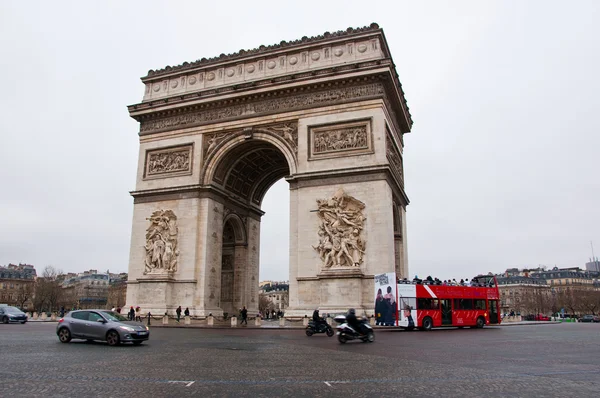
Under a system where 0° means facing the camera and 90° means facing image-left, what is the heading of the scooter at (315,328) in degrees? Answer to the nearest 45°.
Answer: approximately 270°

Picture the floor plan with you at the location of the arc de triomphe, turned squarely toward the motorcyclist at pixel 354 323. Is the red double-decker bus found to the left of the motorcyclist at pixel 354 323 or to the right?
left

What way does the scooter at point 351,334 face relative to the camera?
to the viewer's right

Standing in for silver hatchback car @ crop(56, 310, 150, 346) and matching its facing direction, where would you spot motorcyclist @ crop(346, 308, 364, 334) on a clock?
The motorcyclist is roughly at 11 o'clock from the silver hatchback car.

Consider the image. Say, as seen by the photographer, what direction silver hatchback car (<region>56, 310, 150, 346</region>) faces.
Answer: facing the viewer and to the right of the viewer

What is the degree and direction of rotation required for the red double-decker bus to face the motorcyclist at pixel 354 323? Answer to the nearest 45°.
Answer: approximately 135° to its right

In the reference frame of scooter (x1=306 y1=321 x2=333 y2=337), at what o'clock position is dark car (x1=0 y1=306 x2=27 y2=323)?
The dark car is roughly at 7 o'clock from the scooter.

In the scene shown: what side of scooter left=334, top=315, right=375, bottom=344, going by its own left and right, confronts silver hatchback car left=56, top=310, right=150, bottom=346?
back

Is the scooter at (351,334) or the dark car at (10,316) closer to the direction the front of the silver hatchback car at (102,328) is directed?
the scooter

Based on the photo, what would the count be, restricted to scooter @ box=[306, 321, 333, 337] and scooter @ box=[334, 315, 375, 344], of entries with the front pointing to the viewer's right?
2

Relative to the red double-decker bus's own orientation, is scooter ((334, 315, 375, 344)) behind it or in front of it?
behind

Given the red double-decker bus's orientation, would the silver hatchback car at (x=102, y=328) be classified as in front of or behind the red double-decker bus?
behind

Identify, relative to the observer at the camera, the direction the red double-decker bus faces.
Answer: facing away from the viewer and to the right of the viewer
